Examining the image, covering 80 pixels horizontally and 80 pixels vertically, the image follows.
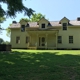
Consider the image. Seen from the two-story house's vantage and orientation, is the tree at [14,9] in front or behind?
in front

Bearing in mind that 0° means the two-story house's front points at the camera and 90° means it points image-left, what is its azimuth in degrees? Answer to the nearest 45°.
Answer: approximately 0°
